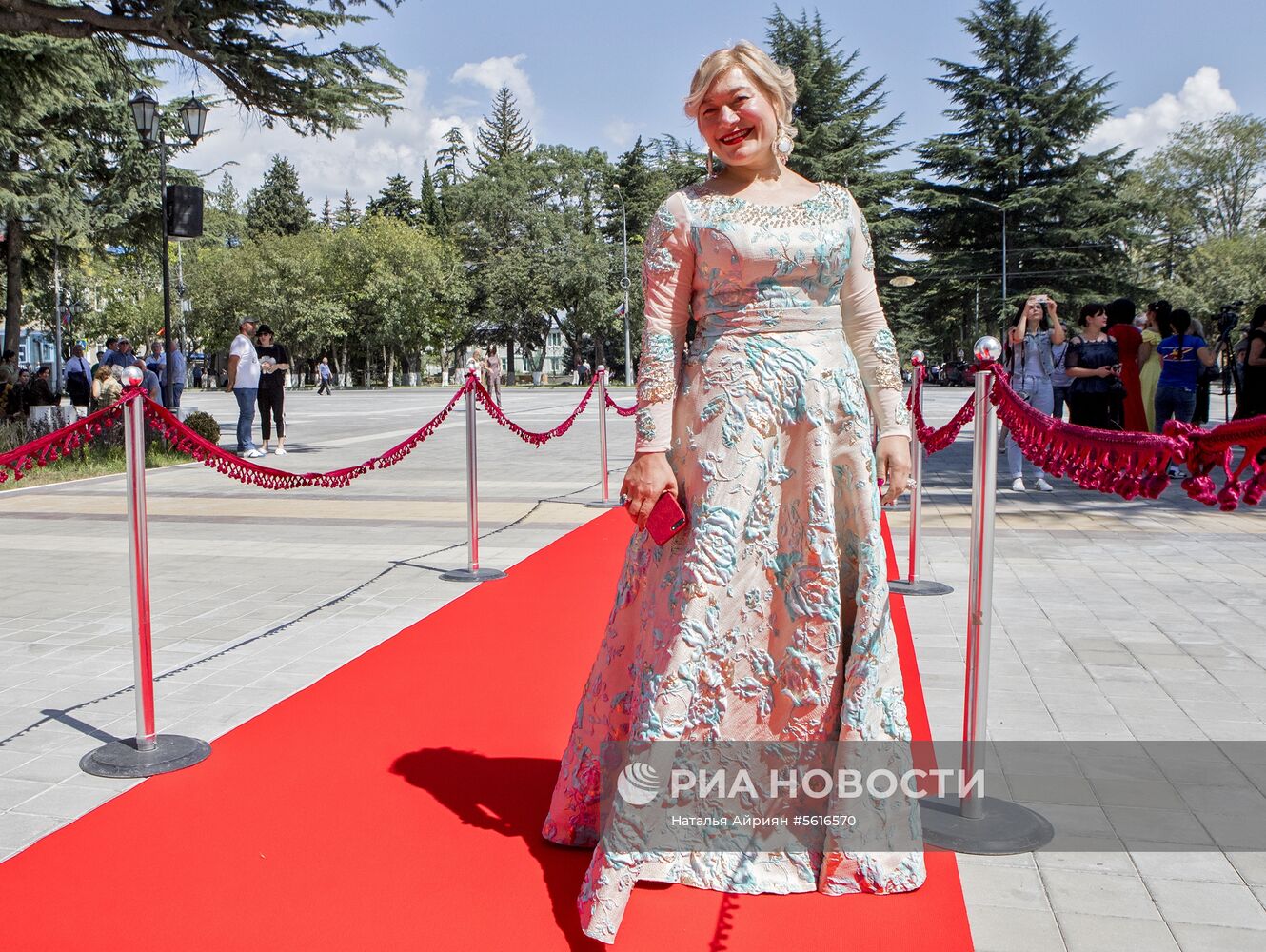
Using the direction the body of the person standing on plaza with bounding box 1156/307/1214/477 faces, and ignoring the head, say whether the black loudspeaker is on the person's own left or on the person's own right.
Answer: on the person's own left

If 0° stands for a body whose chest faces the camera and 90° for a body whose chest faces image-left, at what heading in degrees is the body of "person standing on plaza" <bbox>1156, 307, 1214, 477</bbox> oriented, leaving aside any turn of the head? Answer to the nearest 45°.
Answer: approximately 180°

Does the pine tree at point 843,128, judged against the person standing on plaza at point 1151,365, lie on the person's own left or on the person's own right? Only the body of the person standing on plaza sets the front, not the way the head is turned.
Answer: on the person's own right

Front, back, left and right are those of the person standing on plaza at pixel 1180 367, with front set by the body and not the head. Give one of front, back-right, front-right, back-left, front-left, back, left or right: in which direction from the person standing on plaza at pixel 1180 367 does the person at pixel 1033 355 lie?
back-left

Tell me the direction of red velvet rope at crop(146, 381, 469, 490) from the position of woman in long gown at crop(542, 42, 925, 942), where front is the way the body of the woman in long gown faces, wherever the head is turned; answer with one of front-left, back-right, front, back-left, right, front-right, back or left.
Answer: back-right

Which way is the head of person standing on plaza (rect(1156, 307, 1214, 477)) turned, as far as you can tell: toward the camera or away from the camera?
away from the camera

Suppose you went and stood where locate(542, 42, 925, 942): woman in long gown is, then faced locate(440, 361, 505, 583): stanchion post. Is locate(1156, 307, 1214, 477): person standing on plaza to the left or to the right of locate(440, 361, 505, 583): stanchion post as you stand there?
right

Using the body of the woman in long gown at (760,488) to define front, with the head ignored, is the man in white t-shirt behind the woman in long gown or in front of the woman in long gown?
behind

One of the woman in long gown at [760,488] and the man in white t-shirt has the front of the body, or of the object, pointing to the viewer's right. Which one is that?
the man in white t-shirt
